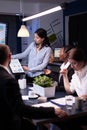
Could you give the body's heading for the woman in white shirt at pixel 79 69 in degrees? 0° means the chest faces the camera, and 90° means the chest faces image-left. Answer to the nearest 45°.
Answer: approximately 45°

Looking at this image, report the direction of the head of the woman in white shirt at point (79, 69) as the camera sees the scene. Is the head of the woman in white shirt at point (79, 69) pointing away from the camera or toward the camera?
toward the camera

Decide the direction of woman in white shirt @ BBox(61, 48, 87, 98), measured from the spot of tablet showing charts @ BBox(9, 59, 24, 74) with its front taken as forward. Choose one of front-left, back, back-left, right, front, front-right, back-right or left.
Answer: front-left

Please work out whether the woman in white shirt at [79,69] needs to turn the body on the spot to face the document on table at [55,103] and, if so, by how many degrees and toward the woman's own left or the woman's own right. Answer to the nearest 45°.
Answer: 0° — they already face it

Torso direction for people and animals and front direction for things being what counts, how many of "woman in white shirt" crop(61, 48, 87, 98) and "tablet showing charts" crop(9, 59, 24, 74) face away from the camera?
0
